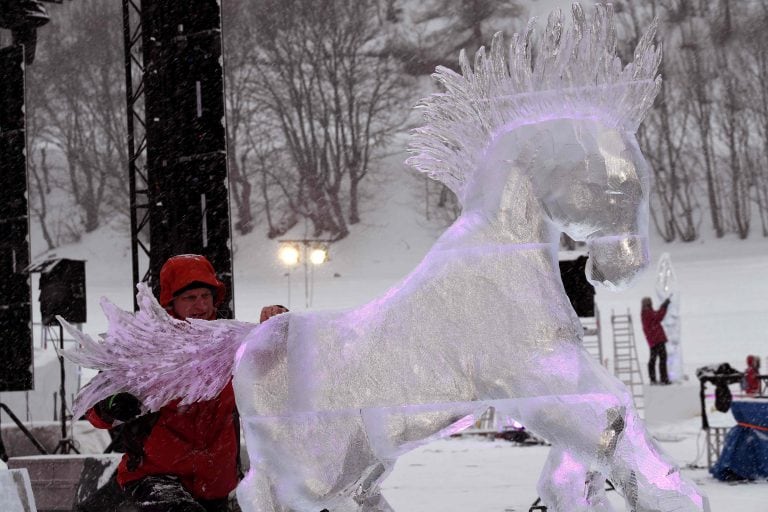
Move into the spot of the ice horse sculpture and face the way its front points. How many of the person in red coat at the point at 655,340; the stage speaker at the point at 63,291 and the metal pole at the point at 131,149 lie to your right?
0

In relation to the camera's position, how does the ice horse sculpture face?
facing to the right of the viewer

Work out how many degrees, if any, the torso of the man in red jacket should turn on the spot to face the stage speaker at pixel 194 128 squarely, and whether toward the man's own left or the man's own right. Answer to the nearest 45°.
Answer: approximately 135° to the man's own left

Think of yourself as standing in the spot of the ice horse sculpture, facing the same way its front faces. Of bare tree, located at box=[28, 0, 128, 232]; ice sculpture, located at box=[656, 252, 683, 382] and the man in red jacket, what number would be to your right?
0

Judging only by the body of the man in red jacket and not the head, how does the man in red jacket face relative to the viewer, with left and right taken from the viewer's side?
facing the viewer and to the right of the viewer

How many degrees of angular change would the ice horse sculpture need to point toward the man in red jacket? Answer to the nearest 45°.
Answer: approximately 135° to its left

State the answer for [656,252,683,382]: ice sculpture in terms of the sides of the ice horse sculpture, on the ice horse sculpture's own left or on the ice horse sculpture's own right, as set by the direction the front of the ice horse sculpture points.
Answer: on the ice horse sculpture's own left

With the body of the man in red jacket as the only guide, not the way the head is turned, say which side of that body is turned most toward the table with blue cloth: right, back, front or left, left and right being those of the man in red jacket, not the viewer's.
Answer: left

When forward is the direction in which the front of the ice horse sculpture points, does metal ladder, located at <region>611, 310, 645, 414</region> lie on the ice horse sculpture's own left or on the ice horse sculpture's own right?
on the ice horse sculpture's own left

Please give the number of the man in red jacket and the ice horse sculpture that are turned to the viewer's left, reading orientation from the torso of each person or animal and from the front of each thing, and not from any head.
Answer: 0

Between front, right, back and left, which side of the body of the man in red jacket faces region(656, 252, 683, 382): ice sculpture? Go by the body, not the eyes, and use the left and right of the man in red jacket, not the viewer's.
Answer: left
